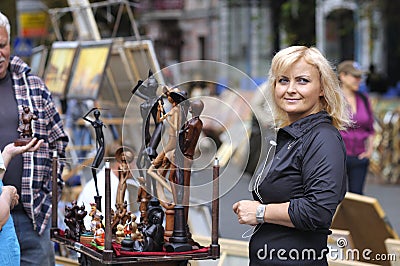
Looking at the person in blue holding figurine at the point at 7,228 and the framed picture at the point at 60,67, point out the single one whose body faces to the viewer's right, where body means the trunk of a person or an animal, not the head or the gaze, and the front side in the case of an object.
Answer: the person in blue holding figurine

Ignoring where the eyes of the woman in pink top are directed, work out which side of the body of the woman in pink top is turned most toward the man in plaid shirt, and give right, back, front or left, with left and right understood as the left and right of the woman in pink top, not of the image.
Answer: right

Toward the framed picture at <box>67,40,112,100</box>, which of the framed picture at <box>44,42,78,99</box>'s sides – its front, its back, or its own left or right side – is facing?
left

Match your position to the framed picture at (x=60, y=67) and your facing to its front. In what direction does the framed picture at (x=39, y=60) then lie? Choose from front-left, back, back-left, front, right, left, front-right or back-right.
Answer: back-right

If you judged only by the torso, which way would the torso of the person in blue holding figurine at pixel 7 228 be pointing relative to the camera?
to the viewer's right
